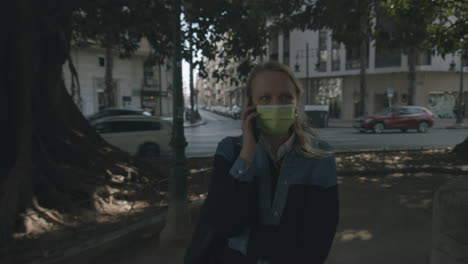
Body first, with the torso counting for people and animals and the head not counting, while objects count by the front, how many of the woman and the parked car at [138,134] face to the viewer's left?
1

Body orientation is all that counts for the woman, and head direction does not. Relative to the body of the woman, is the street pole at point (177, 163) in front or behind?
behind

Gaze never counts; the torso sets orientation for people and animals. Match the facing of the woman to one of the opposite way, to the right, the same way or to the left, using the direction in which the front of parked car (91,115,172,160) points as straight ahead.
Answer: to the left

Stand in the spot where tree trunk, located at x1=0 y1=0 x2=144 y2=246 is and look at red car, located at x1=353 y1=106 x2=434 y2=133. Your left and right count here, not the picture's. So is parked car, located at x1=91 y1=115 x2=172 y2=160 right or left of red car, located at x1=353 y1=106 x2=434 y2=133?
left

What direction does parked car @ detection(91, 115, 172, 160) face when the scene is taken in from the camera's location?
facing to the left of the viewer

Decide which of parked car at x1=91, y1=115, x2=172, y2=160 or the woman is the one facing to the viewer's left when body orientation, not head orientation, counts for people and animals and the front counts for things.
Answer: the parked car

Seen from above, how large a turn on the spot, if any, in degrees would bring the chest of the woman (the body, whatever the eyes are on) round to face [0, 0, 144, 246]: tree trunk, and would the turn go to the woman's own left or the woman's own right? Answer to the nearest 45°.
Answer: approximately 135° to the woman's own right

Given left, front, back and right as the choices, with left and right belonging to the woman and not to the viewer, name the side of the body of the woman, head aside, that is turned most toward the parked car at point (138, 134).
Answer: back
